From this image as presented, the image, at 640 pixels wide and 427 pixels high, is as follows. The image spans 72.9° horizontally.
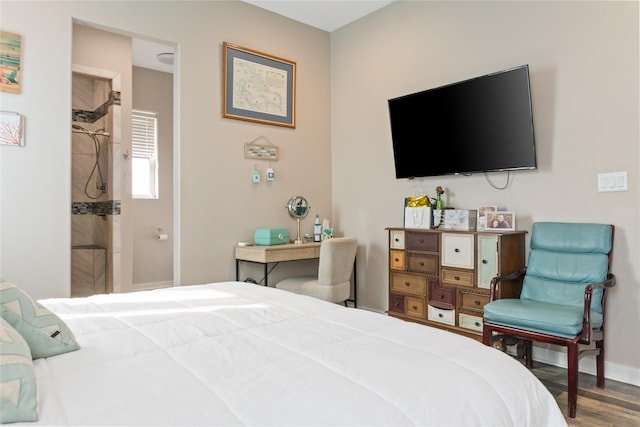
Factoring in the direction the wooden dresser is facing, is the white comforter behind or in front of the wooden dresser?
in front

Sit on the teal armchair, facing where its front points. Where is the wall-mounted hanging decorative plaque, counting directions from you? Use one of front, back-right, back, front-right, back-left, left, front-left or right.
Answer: front-right

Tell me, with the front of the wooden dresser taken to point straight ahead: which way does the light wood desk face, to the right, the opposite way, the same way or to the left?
to the left

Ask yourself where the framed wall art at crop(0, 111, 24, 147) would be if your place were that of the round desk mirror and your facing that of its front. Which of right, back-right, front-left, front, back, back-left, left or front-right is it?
right

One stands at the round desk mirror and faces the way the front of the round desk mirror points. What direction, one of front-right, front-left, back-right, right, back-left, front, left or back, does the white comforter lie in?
front-right

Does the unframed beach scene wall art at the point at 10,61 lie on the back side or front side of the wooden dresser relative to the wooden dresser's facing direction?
on the front side

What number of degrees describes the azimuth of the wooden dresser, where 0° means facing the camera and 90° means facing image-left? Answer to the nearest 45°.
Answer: approximately 45°

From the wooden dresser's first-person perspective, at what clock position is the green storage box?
The green storage box is roughly at 2 o'clock from the wooden dresser.

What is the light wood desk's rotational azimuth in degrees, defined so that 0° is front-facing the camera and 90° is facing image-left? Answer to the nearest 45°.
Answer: approximately 315°

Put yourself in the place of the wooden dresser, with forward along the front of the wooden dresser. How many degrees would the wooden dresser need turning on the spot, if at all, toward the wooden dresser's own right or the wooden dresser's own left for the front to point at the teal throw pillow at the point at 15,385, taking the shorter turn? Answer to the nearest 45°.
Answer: approximately 45° to the wooden dresser's own left
